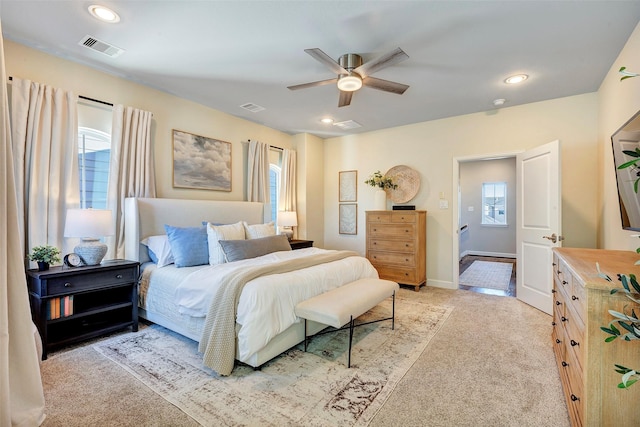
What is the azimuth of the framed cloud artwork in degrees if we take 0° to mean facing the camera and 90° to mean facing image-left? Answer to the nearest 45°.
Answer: approximately 315°

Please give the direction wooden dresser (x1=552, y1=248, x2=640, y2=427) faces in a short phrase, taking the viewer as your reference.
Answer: facing to the left of the viewer

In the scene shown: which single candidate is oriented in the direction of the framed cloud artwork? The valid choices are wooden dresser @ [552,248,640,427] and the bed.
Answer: the wooden dresser

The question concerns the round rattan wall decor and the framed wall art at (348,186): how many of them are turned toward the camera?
2

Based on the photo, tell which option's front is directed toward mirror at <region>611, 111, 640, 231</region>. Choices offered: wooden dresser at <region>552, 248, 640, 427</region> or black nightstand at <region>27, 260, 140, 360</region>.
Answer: the black nightstand
